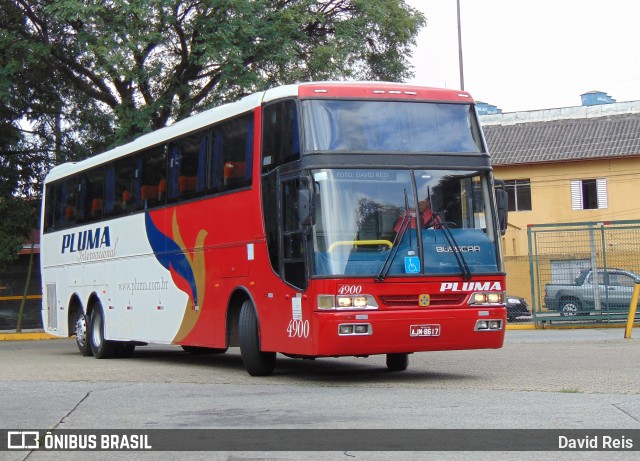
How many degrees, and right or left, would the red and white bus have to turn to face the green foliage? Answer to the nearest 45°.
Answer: approximately 180°

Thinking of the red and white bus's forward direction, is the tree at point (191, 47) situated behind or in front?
behind

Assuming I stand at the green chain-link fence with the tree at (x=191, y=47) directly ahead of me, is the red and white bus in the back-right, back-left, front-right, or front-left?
front-left

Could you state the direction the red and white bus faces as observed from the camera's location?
facing the viewer and to the right of the viewer

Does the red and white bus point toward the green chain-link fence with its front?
no
